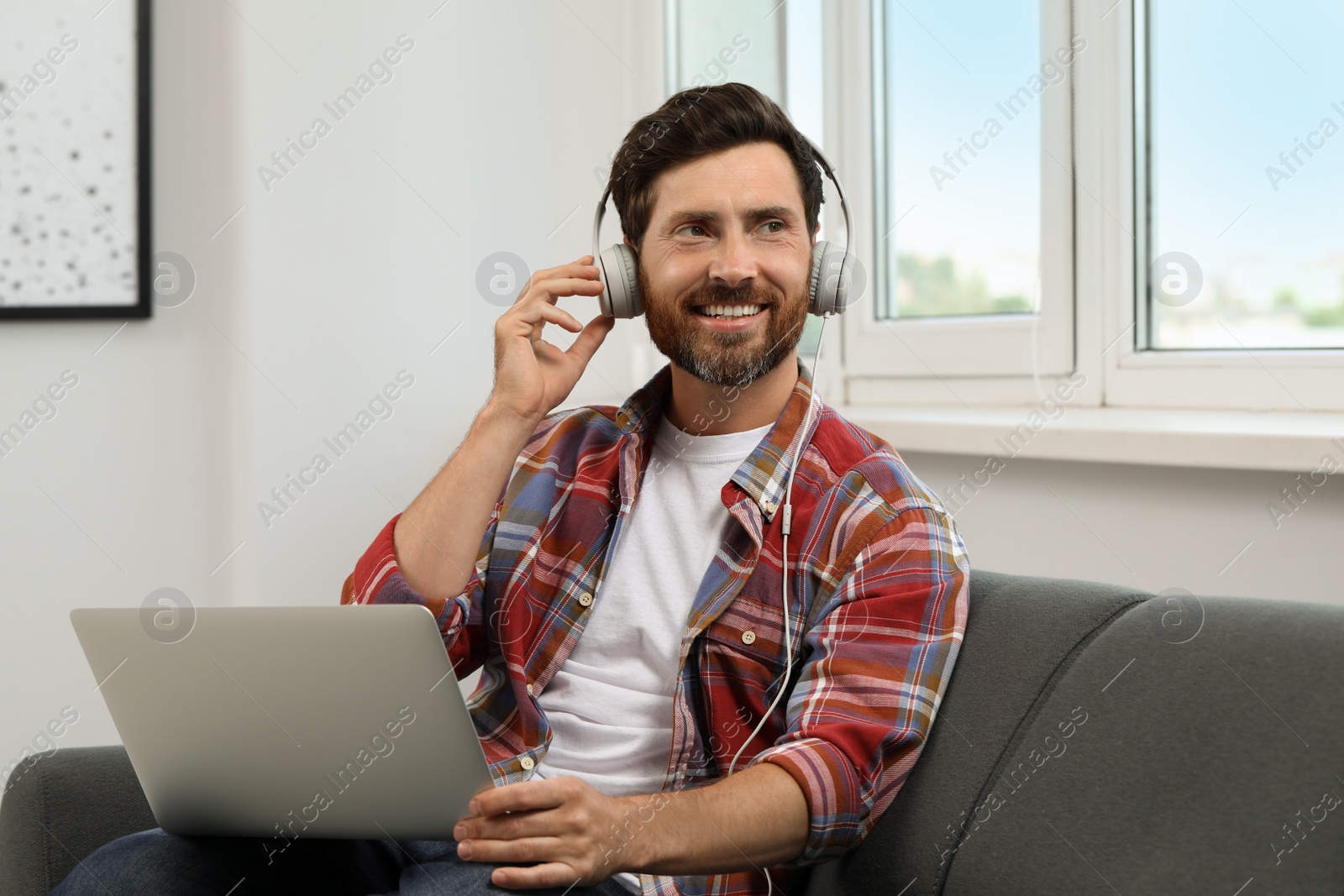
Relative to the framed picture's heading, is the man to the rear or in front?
in front

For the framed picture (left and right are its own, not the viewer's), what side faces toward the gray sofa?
front

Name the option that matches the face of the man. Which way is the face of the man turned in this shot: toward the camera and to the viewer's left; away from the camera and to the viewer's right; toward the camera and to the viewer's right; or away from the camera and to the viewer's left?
toward the camera and to the viewer's right

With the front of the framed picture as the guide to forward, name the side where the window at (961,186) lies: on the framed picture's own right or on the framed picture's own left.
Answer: on the framed picture's own left

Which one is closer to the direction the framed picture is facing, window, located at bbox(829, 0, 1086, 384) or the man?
the man

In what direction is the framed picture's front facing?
toward the camera
